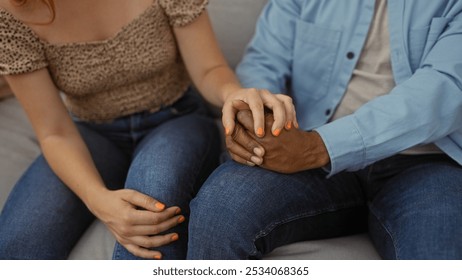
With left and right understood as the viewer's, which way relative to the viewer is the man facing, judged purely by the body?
facing the viewer and to the left of the viewer
